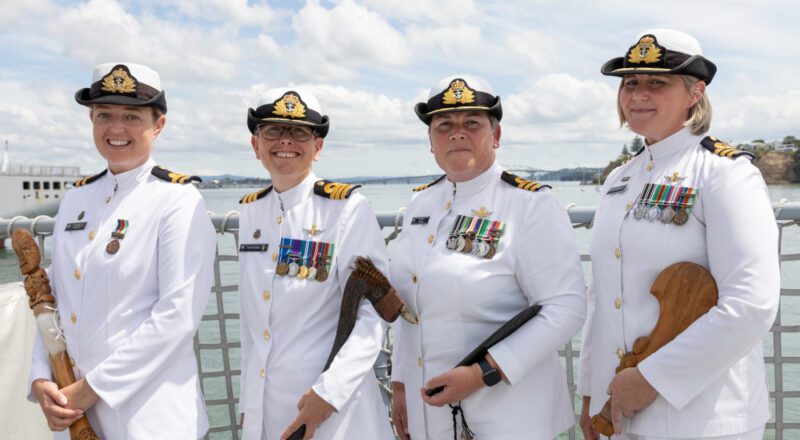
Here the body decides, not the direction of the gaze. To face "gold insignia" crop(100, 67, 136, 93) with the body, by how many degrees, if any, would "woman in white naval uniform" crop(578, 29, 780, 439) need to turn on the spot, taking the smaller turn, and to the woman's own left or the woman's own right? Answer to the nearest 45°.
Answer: approximately 45° to the woman's own right

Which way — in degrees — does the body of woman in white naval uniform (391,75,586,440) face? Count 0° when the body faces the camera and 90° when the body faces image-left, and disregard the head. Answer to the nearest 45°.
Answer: approximately 45°

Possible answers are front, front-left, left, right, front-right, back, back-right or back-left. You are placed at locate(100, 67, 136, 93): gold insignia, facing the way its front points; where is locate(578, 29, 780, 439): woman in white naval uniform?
front-left

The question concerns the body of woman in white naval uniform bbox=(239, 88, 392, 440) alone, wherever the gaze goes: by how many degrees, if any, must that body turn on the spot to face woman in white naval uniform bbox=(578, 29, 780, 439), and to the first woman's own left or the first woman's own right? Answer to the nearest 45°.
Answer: approximately 135° to the first woman's own left

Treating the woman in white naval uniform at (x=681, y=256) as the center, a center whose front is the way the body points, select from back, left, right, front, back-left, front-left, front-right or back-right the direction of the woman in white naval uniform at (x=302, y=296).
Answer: front-right

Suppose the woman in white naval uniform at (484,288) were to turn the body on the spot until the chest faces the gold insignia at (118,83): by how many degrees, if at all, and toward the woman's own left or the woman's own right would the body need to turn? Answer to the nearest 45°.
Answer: approximately 45° to the woman's own right

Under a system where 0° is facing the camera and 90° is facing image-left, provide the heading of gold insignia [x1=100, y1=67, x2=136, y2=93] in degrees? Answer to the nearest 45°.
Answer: approximately 0°

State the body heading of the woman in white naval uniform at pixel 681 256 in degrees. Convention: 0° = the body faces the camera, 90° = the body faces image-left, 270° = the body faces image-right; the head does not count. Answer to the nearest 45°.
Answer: approximately 45°

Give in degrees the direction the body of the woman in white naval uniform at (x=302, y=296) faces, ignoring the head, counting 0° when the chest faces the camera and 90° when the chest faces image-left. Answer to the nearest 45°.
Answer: approximately 45°
